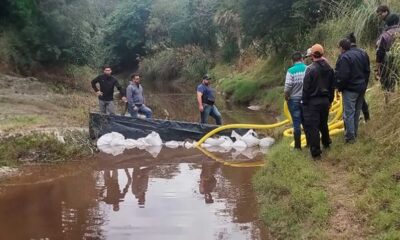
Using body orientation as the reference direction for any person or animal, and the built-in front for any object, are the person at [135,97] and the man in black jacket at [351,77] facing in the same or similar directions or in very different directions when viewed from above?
very different directions

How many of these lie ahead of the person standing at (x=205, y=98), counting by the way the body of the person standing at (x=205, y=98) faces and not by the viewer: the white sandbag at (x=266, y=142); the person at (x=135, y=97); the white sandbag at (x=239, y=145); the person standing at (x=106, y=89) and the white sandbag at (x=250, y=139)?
3

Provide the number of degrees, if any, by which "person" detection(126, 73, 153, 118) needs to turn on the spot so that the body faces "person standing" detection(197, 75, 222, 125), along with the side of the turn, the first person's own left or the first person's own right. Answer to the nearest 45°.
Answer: approximately 45° to the first person's own left

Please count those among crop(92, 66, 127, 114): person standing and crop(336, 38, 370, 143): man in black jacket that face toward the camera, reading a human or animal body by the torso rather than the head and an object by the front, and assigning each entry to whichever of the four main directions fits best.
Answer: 1

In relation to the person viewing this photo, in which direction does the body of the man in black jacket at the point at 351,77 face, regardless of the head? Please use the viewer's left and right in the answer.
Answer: facing away from the viewer and to the left of the viewer

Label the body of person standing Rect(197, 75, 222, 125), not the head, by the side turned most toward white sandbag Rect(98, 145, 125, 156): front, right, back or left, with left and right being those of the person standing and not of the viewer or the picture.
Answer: right

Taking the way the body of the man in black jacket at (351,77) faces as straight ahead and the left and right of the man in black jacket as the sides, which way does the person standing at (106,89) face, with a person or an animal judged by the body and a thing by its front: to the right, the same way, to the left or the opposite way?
the opposite way

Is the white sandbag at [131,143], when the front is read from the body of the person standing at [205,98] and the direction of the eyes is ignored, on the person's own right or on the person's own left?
on the person's own right
